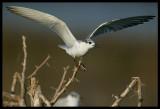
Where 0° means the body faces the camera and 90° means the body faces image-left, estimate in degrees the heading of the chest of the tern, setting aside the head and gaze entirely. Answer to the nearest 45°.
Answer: approximately 315°
